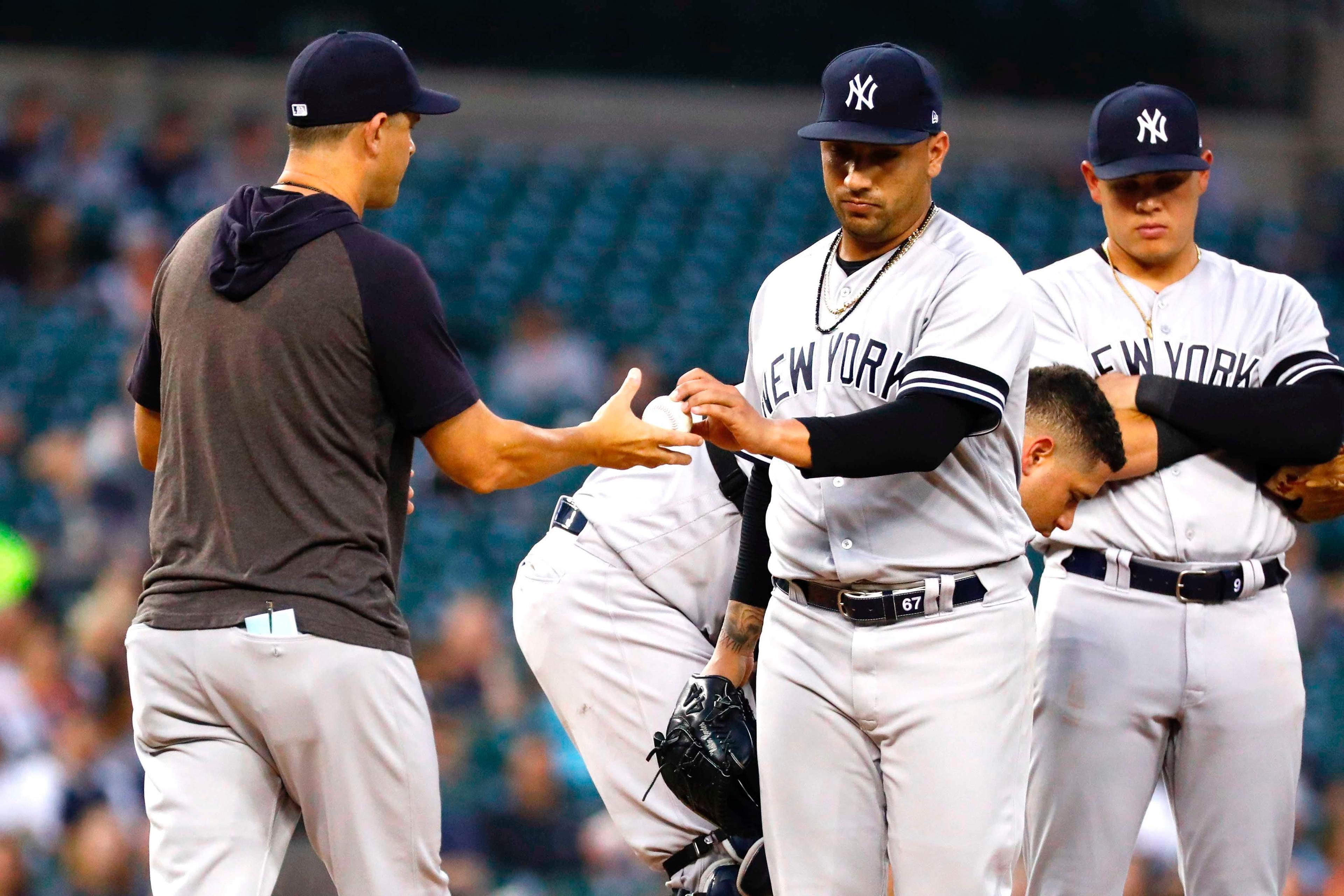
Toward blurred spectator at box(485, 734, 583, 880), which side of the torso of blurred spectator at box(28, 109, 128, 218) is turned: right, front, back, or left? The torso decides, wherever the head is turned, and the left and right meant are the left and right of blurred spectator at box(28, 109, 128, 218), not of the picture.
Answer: front

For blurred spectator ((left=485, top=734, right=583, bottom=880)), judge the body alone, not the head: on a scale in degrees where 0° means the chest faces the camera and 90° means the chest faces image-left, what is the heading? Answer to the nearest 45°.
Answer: approximately 0°

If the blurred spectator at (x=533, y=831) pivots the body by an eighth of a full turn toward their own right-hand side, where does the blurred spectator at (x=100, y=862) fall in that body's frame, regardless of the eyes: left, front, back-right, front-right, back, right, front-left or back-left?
front-right

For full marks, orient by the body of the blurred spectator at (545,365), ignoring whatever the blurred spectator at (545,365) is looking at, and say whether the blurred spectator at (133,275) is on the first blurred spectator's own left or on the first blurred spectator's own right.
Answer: on the first blurred spectator's own right

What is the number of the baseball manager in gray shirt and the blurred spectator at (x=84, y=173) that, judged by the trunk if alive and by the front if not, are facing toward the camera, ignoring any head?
1

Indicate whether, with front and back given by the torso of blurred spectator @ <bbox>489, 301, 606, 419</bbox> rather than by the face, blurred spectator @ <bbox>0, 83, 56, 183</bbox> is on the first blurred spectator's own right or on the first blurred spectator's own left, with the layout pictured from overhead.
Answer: on the first blurred spectator's own right

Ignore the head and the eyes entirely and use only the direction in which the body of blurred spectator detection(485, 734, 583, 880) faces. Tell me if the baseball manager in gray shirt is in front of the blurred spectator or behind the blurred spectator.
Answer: in front

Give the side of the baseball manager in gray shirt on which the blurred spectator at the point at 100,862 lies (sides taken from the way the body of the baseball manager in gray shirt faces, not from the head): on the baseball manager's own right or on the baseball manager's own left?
on the baseball manager's own left

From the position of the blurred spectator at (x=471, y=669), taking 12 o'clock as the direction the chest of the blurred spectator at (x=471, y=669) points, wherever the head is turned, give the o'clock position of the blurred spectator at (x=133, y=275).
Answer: the blurred spectator at (x=133, y=275) is roughly at 5 o'clock from the blurred spectator at (x=471, y=669).

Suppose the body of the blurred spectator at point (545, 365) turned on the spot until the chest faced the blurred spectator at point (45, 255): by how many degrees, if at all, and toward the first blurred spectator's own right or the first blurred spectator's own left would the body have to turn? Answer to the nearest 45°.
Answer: approximately 90° to the first blurred spectator's own right

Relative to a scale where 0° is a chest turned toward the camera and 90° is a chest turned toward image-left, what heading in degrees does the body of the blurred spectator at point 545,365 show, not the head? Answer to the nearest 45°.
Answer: approximately 0°
